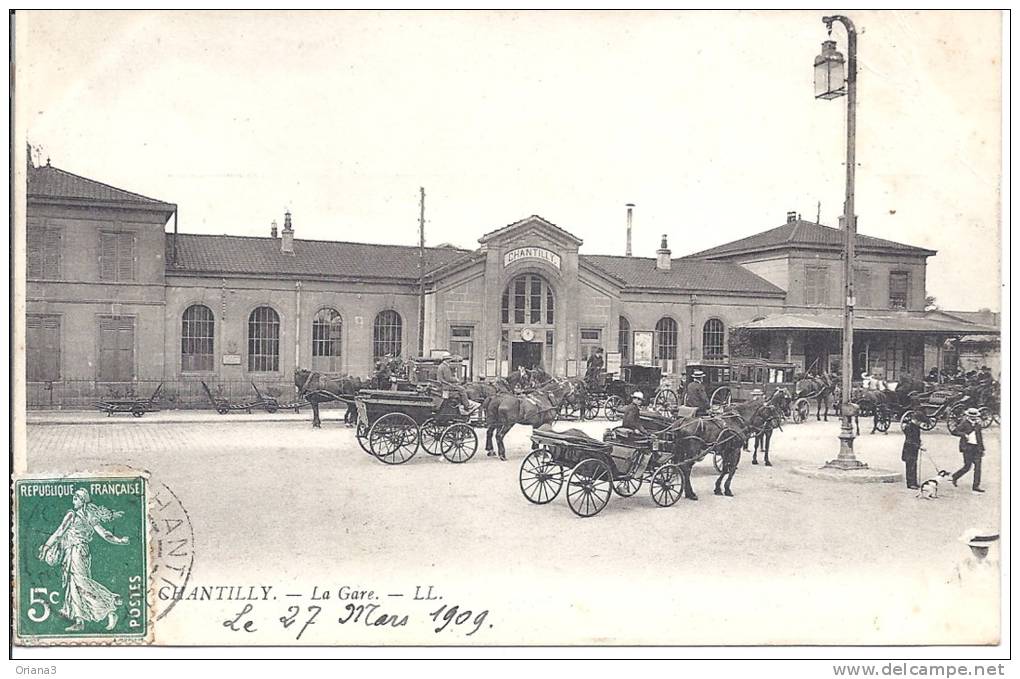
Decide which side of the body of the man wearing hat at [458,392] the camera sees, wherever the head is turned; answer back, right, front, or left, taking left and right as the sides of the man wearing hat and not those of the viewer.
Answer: right

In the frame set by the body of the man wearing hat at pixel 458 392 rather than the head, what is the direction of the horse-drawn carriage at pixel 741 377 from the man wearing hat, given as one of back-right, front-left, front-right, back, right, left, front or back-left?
front-left

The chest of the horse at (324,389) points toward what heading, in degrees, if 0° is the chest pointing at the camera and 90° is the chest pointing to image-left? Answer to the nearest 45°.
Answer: approximately 90°
